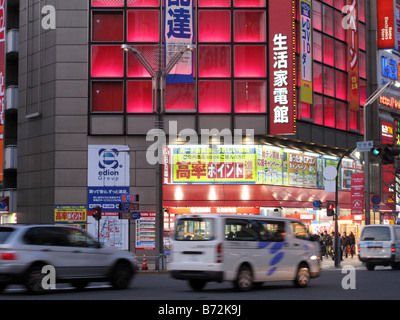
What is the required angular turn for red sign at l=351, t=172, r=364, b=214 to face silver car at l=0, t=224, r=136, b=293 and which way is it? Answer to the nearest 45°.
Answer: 0° — it already faces it

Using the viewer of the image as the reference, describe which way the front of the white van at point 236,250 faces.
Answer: facing away from the viewer and to the right of the viewer

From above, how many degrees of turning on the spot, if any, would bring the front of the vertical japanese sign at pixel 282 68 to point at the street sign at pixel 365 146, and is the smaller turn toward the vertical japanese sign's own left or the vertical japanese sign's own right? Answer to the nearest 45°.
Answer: approximately 45° to the vertical japanese sign's own left

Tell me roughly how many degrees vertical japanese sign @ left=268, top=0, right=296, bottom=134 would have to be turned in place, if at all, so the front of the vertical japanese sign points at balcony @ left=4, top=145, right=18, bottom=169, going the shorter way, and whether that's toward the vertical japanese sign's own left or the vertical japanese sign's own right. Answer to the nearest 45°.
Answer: approximately 90° to the vertical japanese sign's own right

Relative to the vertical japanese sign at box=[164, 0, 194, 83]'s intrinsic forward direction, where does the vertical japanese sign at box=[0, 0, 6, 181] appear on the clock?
the vertical japanese sign at box=[0, 0, 6, 181] is roughly at 4 o'clock from the vertical japanese sign at box=[164, 0, 194, 83].

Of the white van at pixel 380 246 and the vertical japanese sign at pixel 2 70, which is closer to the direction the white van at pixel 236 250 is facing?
the white van

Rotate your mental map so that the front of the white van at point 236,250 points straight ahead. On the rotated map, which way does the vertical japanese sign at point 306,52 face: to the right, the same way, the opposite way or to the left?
to the right

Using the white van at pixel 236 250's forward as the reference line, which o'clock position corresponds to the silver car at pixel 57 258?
The silver car is roughly at 7 o'clock from the white van.

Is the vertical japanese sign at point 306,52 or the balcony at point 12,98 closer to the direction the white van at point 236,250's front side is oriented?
the vertical japanese sign

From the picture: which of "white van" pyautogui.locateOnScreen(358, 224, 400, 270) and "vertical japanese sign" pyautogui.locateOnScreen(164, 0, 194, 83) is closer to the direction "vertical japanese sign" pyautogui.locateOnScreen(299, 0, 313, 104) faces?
the white van
